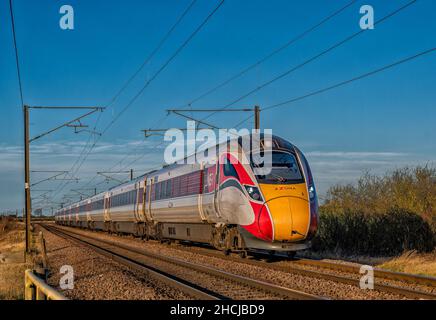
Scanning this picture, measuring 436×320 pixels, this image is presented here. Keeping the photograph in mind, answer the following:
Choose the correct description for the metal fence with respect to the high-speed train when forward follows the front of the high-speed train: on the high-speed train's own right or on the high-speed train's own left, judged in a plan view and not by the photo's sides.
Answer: on the high-speed train's own right

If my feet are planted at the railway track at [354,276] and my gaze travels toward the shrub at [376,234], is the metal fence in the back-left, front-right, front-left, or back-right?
back-left

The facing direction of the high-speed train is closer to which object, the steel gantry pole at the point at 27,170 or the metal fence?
the metal fence

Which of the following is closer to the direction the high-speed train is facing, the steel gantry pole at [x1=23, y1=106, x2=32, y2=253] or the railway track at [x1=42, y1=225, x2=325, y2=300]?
the railway track

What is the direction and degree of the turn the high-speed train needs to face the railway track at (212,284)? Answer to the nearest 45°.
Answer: approximately 45° to its right

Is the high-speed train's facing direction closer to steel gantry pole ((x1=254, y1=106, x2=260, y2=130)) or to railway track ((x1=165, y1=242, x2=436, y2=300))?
the railway track

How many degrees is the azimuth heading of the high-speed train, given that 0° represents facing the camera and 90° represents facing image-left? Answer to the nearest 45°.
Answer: approximately 315°
